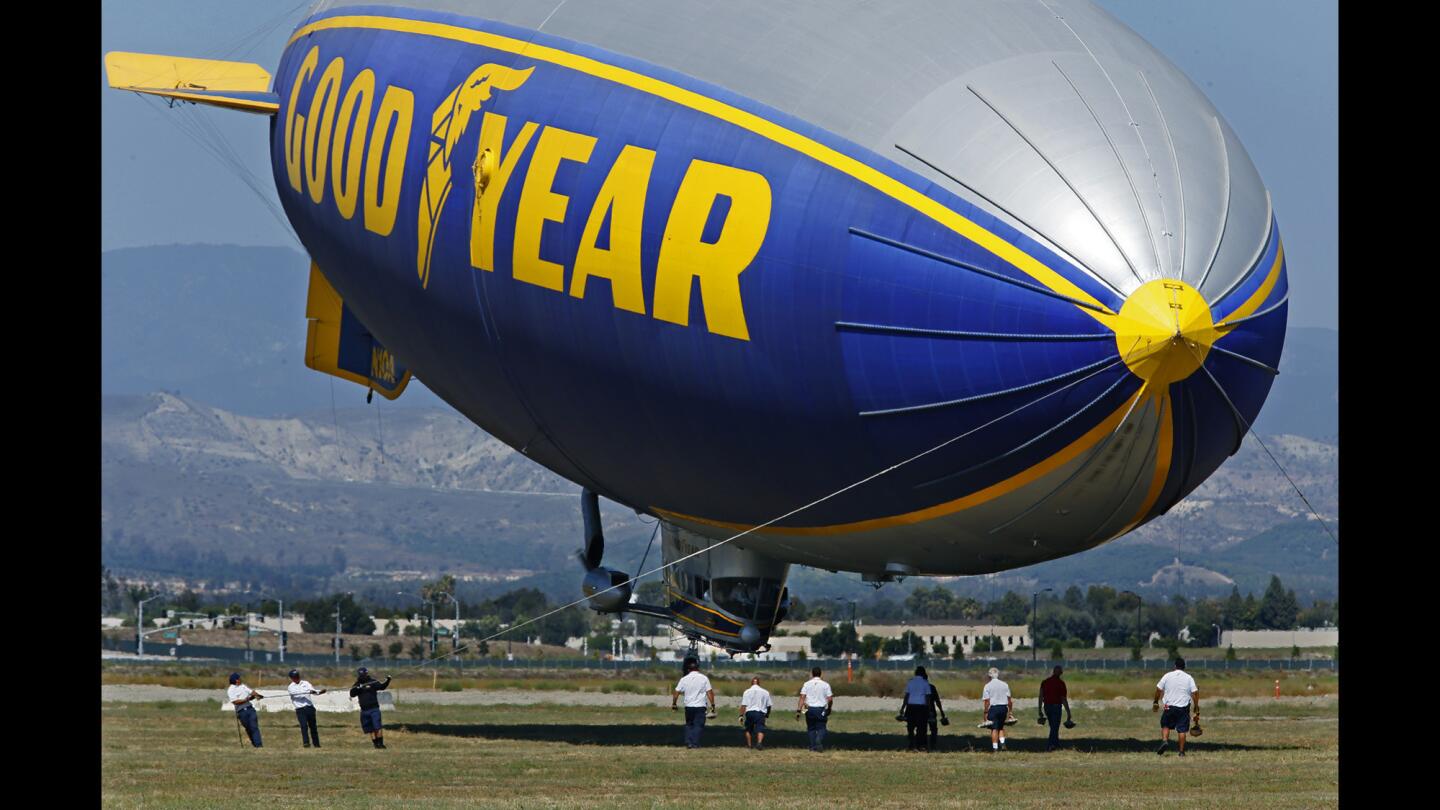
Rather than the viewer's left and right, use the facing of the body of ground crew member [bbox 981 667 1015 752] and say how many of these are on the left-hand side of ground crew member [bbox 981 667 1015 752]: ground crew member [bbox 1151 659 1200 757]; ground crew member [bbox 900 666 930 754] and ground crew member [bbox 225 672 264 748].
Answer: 2

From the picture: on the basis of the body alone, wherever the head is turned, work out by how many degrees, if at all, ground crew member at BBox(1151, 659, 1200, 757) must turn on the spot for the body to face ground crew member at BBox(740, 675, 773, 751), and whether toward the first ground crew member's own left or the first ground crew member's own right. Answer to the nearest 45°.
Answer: approximately 90° to the first ground crew member's own left

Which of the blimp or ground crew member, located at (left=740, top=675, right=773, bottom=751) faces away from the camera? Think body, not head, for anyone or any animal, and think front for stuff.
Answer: the ground crew member

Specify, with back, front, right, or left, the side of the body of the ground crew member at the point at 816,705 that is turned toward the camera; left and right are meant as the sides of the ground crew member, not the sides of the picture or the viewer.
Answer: back

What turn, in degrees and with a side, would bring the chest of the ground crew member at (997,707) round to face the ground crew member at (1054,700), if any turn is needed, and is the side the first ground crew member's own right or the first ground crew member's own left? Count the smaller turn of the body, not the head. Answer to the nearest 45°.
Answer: approximately 45° to the first ground crew member's own right

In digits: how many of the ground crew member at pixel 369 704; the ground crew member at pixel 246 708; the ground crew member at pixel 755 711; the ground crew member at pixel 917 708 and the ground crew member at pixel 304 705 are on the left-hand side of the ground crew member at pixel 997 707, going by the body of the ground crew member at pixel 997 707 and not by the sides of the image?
5

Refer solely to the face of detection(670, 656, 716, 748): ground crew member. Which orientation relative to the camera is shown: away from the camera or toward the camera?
away from the camera

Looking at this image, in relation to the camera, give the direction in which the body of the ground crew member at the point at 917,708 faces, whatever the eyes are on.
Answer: away from the camera

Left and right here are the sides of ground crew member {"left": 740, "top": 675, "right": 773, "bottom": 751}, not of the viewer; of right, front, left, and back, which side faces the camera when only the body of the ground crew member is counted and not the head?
back

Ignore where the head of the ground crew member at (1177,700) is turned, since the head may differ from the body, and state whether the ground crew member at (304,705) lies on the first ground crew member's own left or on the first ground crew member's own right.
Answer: on the first ground crew member's own left

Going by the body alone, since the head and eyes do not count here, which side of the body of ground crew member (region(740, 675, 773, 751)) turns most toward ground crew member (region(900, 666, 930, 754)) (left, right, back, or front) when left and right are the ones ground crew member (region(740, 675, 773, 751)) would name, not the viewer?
right

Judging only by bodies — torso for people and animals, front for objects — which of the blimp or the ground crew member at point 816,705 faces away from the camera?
the ground crew member

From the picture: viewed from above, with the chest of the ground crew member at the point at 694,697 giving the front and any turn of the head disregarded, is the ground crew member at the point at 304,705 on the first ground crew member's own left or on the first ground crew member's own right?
on the first ground crew member's own left

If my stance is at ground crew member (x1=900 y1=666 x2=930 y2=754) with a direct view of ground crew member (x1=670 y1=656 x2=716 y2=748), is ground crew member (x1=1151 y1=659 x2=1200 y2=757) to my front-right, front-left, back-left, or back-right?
back-left

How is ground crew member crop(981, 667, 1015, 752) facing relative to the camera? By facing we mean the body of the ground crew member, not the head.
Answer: away from the camera

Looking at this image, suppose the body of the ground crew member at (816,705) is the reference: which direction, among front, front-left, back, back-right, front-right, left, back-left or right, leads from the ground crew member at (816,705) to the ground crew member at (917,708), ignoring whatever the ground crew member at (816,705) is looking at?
front-right
